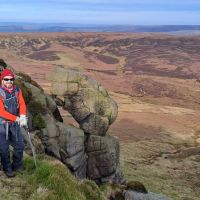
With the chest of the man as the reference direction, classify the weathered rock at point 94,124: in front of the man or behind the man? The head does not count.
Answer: behind

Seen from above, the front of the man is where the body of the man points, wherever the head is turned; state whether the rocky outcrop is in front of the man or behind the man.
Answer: behind

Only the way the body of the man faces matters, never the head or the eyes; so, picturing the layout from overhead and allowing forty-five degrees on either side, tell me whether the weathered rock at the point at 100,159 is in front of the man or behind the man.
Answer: behind

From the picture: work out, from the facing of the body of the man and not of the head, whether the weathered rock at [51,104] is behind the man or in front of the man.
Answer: behind

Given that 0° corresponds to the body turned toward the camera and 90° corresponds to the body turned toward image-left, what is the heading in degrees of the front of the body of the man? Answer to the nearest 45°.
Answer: approximately 0°
